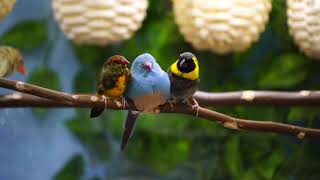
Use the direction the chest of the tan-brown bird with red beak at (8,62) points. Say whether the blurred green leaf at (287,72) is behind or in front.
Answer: in front

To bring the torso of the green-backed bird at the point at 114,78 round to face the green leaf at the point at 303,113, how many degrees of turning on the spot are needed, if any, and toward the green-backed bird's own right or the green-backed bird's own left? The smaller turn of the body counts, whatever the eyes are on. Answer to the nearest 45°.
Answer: approximately 90° to the green-backed bird's own left

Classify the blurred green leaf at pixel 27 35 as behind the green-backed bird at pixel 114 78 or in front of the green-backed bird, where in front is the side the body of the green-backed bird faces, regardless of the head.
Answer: behind

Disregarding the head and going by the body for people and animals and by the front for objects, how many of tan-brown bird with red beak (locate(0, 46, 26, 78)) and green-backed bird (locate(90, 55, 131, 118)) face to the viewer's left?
0

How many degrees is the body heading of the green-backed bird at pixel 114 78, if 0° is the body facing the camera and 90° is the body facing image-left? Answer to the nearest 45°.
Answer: approximately 315°

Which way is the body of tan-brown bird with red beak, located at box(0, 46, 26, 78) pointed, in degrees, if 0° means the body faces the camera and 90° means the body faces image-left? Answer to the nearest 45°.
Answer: approximately 270°
